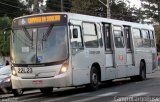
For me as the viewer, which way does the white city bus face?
facing the viewer and to the left of the viewer
